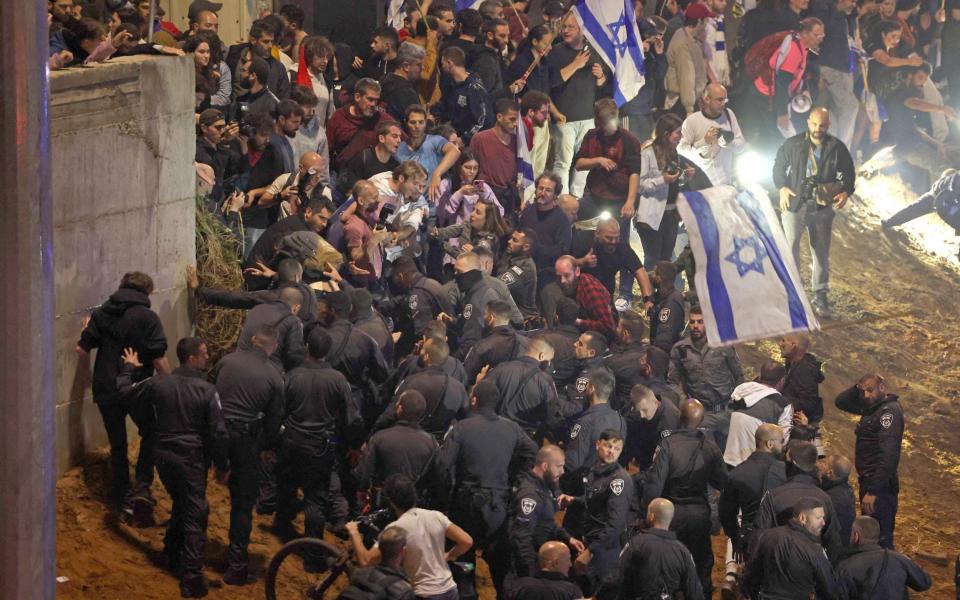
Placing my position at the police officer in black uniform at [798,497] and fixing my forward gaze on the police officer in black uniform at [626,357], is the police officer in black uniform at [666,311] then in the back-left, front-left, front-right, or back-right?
front-right

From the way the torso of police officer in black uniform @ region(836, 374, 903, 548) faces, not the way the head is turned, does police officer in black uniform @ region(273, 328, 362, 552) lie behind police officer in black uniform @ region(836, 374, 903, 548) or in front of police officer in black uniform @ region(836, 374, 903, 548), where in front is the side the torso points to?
in front

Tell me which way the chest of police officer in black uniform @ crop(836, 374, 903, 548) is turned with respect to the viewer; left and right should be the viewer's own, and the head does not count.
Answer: facing the viewer and to the left of the viewer

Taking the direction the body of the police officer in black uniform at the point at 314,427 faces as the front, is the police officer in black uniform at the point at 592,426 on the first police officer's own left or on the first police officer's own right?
on the first police officer's own right

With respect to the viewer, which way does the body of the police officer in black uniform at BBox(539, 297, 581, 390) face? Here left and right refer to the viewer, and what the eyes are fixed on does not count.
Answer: facing away from the viewer

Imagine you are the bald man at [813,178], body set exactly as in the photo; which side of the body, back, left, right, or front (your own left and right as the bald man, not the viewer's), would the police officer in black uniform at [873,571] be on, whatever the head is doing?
front

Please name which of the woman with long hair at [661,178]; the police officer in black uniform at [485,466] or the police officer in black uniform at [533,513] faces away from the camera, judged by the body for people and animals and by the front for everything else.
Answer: the police officer in black uniform at [485,466]

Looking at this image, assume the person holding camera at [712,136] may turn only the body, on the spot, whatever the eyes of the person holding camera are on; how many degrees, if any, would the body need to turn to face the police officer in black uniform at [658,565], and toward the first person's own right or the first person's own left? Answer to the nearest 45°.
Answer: approximately 45° to the first person's own right
